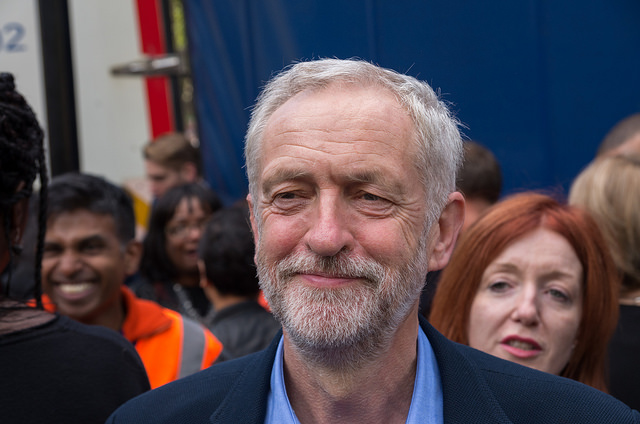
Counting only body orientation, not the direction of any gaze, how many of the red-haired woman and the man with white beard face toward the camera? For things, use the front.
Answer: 2

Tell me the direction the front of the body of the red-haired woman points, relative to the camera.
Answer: toward the camera

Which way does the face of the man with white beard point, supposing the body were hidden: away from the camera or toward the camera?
toward the camera

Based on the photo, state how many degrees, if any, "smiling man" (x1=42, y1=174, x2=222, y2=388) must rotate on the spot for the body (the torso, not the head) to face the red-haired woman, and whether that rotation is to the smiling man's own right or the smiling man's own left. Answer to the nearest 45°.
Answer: approximately 90° to the smiling man's own left

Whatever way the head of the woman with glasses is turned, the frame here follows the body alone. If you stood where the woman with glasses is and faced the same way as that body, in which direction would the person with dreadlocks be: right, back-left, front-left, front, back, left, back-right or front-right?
front-right

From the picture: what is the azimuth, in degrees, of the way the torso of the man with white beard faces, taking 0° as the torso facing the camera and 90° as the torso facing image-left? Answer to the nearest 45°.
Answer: approximately 0°

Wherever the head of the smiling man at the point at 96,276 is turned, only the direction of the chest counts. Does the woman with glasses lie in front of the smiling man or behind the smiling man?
behind

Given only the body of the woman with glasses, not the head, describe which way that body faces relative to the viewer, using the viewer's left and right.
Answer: facing the viewer and to the right of the viewer

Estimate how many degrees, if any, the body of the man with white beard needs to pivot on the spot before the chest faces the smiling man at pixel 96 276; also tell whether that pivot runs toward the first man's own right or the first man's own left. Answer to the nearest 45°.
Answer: approximately 135° to the first man's own right

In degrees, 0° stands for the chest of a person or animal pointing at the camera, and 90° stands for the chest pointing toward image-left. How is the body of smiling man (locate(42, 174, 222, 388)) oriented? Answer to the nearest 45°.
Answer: approximately 45°
